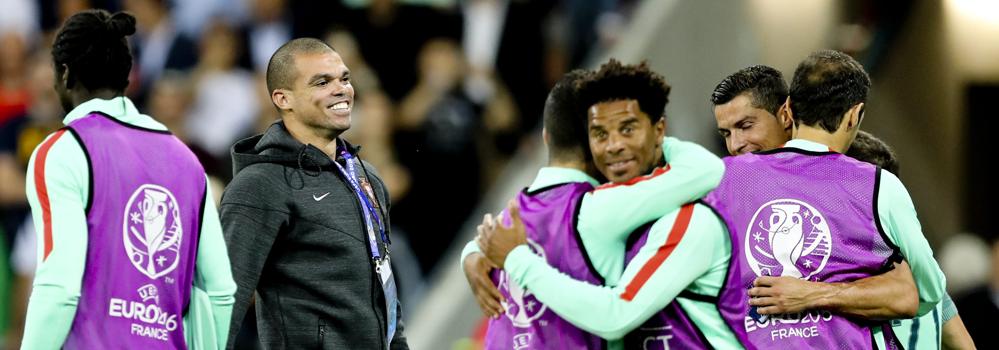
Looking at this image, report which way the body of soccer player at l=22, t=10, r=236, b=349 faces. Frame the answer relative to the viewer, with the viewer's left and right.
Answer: facing away from the viewer and to the left of the viewer

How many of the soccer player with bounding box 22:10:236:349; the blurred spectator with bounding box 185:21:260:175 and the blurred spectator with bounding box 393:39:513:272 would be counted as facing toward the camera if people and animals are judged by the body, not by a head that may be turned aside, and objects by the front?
2

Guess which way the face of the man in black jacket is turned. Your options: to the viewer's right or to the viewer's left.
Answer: to the viewer's right

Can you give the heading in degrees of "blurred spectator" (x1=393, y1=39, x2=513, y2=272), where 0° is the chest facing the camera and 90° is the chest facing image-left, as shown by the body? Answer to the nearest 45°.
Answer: approximately 0°

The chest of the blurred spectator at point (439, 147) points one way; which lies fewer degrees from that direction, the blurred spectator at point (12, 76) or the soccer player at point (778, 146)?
the soccer player

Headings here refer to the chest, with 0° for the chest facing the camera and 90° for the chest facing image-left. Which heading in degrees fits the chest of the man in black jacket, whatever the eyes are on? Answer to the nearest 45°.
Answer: approximately 315°

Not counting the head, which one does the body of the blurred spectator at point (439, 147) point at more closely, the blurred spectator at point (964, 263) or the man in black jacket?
the man in black jacket

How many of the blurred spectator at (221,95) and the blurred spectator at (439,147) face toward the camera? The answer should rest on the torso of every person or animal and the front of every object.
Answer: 2

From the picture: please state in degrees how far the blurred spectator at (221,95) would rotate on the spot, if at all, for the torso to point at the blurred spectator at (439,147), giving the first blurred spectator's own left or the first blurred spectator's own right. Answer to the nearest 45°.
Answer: approximately 45° to the first blurred spectator's own left

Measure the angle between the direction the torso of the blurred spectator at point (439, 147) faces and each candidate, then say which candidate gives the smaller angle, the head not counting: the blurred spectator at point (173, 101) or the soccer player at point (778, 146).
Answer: the soccer player

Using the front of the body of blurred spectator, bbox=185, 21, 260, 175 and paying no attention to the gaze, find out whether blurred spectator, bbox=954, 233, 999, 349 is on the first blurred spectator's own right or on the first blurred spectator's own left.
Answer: on the first blurred spectator's own left
